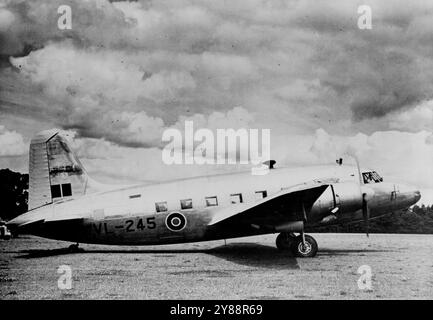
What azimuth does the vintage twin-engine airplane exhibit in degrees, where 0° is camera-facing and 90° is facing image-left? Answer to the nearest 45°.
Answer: approximately 270°
